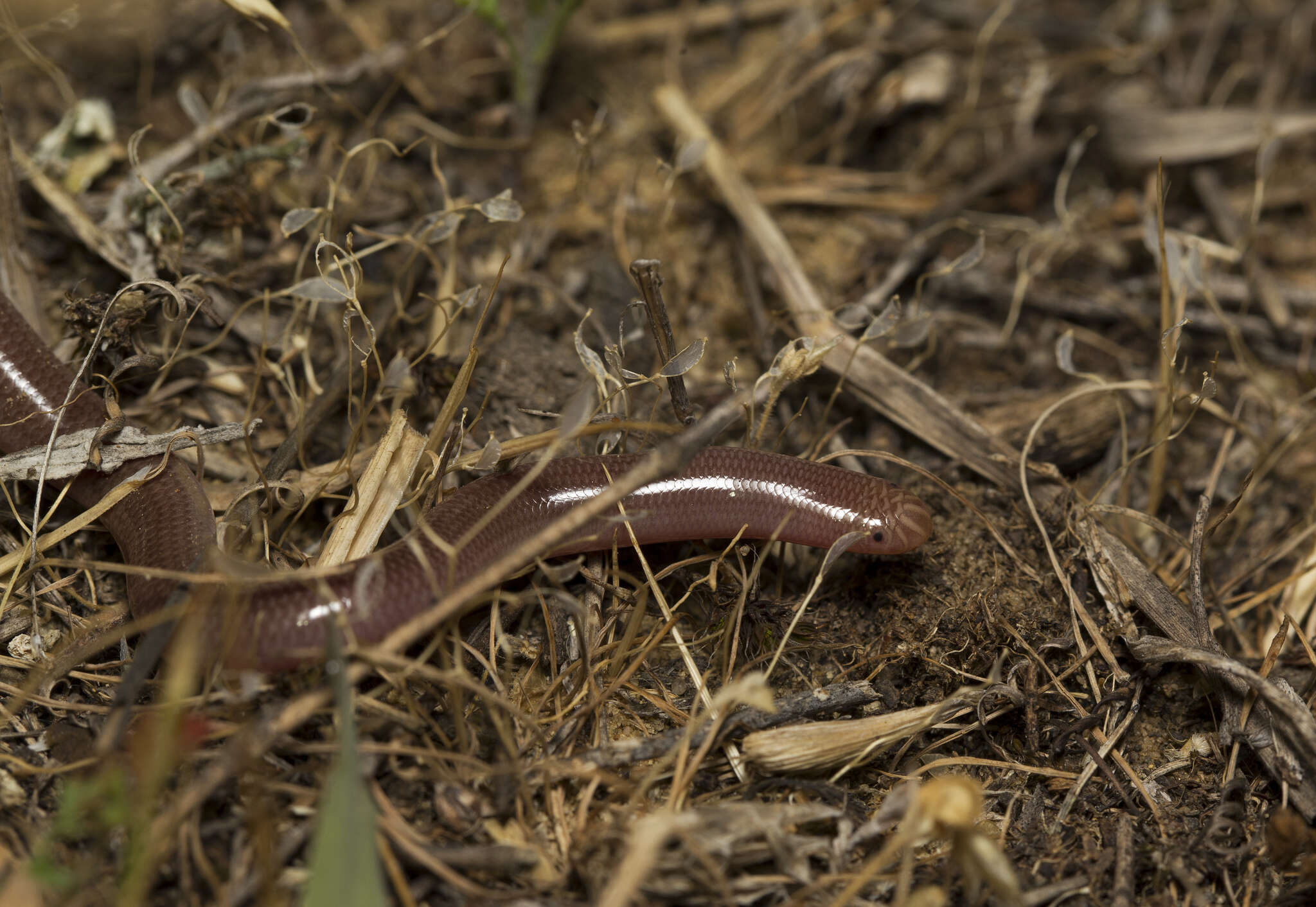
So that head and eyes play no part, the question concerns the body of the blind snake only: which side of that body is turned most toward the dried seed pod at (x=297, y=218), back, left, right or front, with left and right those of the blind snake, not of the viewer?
left

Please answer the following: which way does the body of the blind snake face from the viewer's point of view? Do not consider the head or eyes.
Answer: to the viewer's right

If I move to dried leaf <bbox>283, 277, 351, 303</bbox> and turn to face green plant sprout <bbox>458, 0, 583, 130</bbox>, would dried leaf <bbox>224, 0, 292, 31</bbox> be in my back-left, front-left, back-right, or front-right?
front-left

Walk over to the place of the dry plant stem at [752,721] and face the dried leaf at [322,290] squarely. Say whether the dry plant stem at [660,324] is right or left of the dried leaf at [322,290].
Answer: right

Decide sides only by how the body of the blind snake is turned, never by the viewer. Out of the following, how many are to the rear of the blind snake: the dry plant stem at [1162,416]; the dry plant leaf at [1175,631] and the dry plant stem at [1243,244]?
0

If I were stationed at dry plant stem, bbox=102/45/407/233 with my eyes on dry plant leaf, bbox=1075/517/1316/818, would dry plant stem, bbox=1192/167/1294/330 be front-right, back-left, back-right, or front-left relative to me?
front-left

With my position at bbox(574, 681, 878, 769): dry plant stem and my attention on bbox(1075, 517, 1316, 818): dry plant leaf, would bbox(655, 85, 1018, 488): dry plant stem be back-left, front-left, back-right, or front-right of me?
front-left

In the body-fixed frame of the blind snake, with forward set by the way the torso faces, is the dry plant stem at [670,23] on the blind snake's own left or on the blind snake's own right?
on the blind snake's own left

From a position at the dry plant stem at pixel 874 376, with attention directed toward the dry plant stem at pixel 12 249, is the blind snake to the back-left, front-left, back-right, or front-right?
front-left

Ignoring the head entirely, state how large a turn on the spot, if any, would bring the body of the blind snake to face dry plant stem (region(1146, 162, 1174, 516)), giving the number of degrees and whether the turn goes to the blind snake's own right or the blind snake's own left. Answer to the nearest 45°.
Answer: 0° — it already faces it

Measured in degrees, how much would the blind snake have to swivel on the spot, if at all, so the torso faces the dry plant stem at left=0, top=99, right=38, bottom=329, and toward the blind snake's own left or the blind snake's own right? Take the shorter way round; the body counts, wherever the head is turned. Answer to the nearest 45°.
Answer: approximately 135° to the blind snake's own left

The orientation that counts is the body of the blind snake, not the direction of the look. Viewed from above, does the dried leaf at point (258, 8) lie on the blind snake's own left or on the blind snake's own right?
on the blind snake's own left

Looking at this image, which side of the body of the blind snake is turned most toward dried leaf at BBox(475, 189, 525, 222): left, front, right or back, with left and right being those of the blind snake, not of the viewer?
left

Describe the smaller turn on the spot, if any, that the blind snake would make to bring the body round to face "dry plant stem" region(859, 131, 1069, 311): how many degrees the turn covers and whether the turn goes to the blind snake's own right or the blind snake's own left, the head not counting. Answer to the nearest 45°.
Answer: approximately 45° to the blind snake's own left
